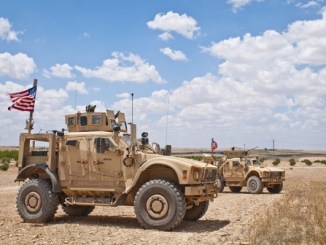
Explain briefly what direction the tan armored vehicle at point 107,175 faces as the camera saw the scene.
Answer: facing the viewer and to the right of the viewer

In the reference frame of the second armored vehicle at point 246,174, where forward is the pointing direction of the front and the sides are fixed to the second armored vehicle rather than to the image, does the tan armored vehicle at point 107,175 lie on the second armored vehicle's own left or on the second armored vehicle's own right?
on the second armored vehicle's own right

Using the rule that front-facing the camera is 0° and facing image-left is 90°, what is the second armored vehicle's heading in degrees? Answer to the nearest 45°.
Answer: approximately 315°

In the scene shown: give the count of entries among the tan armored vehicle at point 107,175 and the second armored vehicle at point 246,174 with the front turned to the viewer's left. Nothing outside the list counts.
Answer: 0

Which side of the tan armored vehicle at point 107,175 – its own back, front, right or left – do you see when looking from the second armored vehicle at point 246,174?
left
